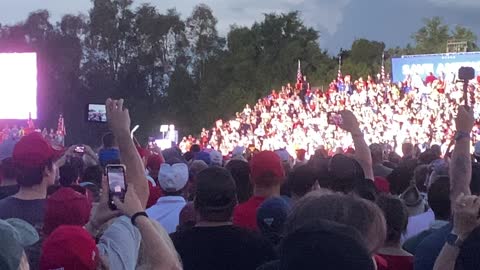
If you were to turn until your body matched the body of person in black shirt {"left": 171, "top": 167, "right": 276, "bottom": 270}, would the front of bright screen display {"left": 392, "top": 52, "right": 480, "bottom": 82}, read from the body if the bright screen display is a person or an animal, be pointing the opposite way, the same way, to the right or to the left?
the opposite way

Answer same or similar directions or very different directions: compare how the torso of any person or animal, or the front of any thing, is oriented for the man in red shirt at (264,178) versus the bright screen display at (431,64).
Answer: very different directions

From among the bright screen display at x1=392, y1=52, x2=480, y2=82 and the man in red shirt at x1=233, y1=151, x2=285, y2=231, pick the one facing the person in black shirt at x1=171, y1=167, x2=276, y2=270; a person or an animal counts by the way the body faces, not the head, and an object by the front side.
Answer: the bright screen display

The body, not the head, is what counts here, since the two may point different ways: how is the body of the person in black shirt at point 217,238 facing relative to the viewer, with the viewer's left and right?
facing away from the viewer

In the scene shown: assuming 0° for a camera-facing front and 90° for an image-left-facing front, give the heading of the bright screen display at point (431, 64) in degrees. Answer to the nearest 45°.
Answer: approximately 0°

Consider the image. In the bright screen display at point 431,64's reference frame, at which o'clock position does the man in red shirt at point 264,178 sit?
The man in red shirt is roughly at 12 o'clock from the bright screen display.

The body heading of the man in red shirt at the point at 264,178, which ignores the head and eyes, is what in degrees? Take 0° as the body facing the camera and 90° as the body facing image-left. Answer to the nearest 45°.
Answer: approximately 180°

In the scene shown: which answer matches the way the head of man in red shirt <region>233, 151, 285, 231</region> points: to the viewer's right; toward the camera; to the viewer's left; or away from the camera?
away from the camera

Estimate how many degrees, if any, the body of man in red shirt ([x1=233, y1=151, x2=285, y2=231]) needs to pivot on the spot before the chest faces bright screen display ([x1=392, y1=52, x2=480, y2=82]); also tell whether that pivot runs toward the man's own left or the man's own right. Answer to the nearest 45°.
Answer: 0° — they already face it

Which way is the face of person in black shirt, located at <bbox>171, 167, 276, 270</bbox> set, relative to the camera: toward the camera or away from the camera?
away from the camera

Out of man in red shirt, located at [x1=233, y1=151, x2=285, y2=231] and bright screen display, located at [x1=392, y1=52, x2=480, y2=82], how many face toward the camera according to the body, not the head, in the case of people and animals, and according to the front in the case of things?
1
